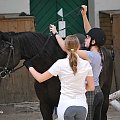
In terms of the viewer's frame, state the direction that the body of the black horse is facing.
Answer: to the viewer's left
